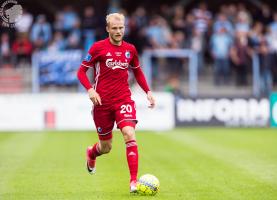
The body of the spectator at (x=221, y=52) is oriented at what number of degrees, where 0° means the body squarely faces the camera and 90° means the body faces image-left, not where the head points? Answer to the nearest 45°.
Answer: approximately 0°

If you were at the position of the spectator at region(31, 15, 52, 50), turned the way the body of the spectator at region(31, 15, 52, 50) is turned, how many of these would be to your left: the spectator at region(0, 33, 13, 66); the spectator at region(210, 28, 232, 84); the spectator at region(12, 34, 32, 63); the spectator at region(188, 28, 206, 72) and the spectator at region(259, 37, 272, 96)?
3

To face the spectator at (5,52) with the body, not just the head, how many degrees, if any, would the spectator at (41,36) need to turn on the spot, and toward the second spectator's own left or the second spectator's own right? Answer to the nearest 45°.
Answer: approximately 90° to the second spectator's own right

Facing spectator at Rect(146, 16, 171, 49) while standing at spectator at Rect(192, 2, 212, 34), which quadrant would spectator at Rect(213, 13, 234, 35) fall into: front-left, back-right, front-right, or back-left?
back-left

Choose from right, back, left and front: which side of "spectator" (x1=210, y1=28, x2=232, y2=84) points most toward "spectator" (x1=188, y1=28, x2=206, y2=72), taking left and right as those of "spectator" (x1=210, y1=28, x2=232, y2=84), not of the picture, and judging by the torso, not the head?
right

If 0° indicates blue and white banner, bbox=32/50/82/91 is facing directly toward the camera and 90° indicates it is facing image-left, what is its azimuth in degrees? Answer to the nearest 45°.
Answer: approximately 0°

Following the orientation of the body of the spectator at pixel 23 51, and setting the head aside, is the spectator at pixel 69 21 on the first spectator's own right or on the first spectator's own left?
on the first spectator's own left

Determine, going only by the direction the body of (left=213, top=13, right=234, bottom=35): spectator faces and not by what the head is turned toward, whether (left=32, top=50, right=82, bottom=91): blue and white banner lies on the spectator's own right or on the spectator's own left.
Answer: on the spectator's own right
